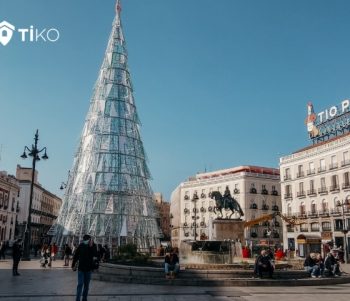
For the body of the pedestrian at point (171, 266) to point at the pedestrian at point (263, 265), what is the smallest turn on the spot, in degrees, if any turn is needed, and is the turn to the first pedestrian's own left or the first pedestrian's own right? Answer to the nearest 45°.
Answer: approximately 90° to the first pedestrian's own left

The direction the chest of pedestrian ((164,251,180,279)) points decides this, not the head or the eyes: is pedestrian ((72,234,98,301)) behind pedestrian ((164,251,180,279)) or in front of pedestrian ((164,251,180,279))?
in front

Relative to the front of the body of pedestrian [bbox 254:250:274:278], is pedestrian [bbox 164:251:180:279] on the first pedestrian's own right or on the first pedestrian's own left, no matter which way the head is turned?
on the first pedestrian's own right

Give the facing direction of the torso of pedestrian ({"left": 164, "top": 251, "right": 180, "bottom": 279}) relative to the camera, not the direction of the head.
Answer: toward the camera

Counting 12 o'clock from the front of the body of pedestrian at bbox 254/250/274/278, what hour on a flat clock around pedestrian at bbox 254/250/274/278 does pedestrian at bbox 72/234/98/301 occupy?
pedestrian at bbox 72/234/98/301 is roughly at 1 o'clock from pedestrian at bbox 254/250/274/278.

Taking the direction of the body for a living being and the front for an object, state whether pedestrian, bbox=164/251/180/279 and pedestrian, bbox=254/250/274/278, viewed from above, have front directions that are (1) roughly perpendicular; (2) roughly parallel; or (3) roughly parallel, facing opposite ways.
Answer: roughly parallel

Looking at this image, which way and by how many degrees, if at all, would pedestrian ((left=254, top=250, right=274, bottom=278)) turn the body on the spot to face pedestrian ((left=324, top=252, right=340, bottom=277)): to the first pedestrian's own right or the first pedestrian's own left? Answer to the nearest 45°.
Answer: approximately 135° to the first pedestrian's own left

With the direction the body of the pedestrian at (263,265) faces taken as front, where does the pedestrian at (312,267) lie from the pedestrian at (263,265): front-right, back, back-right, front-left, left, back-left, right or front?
back-left

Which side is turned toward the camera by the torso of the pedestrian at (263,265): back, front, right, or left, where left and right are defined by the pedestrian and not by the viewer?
front

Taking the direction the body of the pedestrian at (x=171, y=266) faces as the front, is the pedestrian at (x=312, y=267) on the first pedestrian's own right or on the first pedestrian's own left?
on the first pedestrian's own left

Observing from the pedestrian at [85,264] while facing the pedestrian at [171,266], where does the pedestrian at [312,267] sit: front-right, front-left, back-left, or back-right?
front-right

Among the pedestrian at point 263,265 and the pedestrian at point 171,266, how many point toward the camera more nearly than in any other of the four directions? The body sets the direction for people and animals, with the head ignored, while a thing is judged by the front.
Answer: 2
